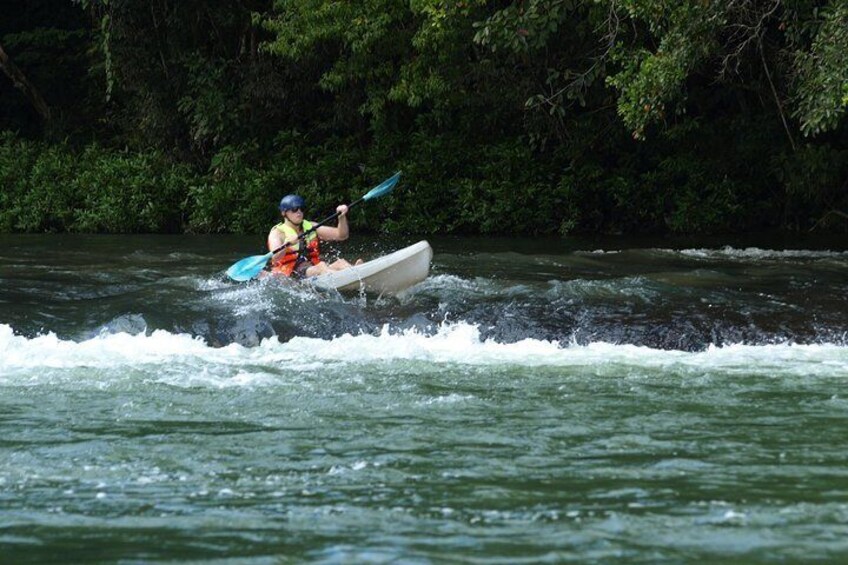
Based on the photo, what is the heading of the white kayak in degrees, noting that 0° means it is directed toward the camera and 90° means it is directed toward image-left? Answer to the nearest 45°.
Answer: approximately 270°
